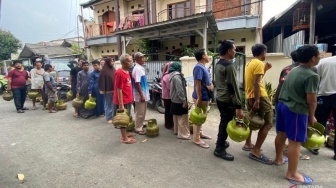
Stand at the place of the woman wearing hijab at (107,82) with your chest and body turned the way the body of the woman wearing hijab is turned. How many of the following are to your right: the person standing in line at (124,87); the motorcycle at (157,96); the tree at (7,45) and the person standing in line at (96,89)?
1

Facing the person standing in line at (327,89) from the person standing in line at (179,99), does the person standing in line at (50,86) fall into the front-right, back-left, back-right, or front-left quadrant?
back-left
